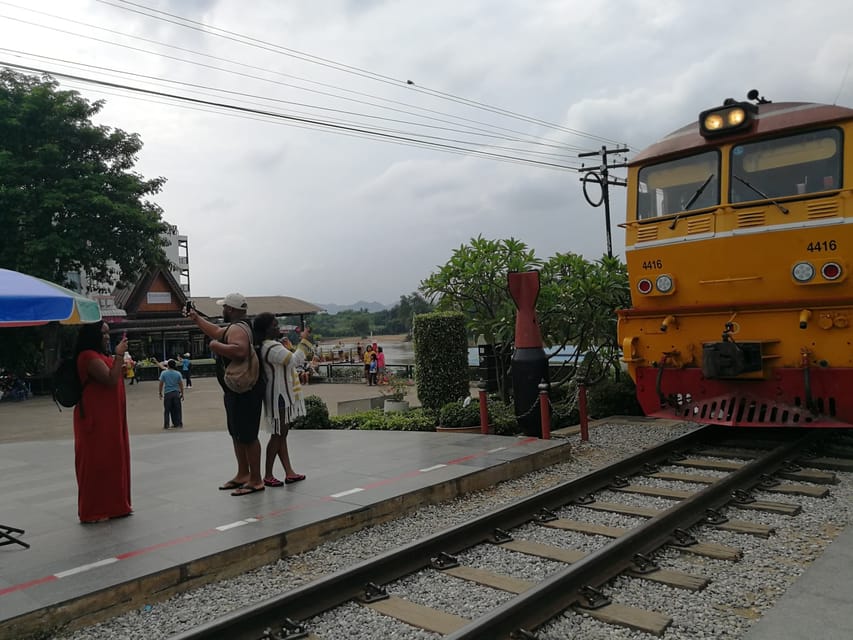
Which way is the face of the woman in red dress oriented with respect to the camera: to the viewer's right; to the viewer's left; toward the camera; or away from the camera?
to the viewer's right

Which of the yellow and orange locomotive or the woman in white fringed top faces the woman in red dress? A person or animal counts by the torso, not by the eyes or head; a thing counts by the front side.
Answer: the yellow and orange locomotive

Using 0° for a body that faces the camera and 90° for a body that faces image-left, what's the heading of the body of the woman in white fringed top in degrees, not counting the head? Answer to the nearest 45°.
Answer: approximately 270°

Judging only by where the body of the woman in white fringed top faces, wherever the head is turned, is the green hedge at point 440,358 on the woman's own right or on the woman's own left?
on the woman's own left

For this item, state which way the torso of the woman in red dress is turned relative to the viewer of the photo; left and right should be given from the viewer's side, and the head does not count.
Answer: facing to the right of the viewer
